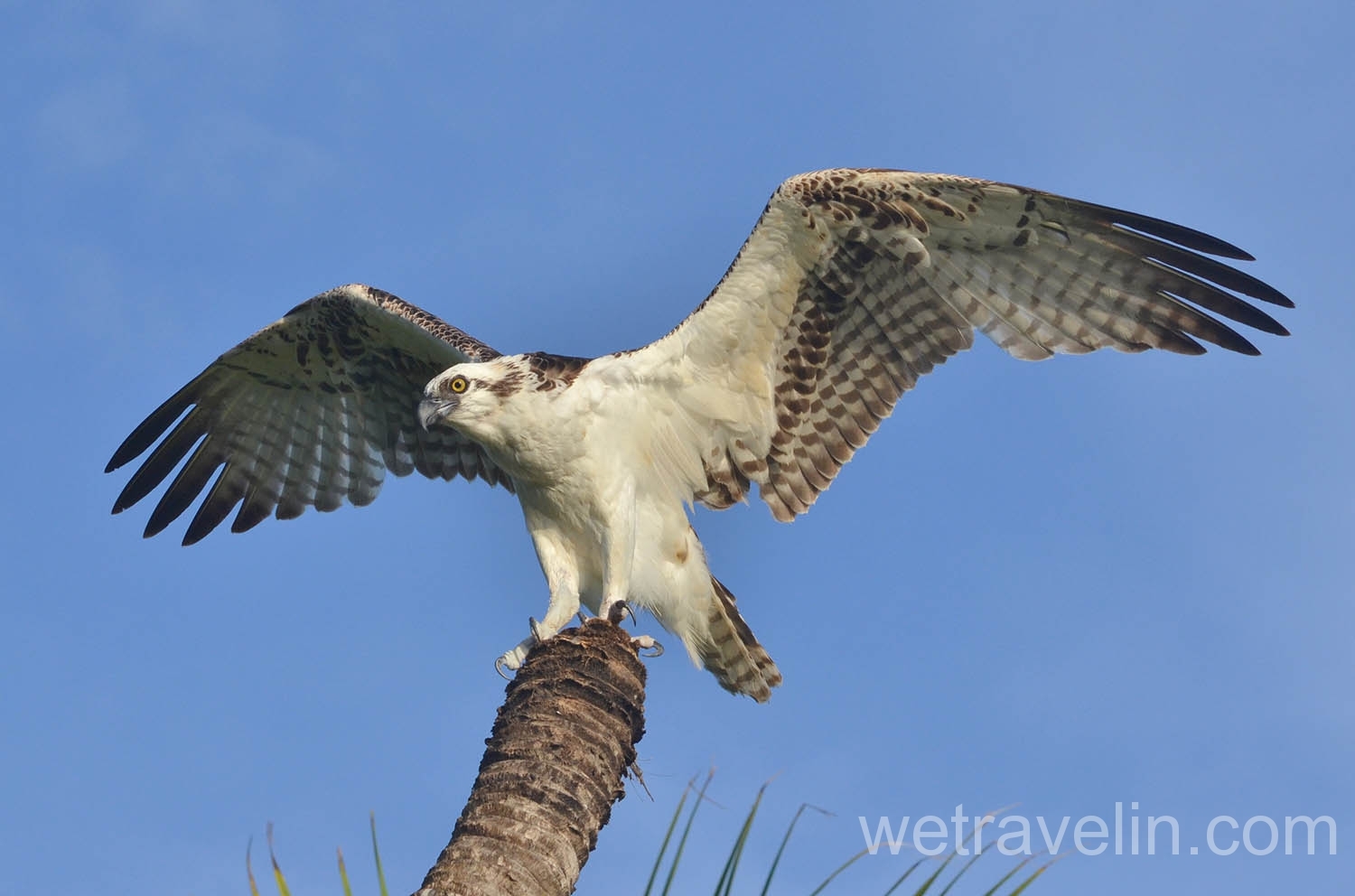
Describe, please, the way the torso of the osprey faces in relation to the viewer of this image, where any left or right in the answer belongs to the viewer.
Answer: facing the viewer and to the left of the viewer
